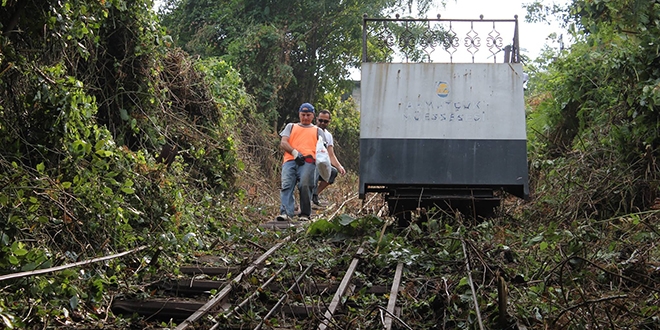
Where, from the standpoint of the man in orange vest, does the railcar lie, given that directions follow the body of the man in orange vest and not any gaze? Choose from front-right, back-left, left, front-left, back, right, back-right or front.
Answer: front-left

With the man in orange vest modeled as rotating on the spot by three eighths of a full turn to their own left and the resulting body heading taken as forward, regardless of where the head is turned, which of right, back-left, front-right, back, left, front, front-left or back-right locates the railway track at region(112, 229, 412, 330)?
back-right

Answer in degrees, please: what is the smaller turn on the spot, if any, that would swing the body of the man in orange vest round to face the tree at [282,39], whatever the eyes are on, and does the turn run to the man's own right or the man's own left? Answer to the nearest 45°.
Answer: approximately 180°

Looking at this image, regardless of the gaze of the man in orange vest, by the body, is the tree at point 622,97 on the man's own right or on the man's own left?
on the man's own left

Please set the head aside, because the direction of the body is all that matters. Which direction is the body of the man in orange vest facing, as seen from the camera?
toward the camera
